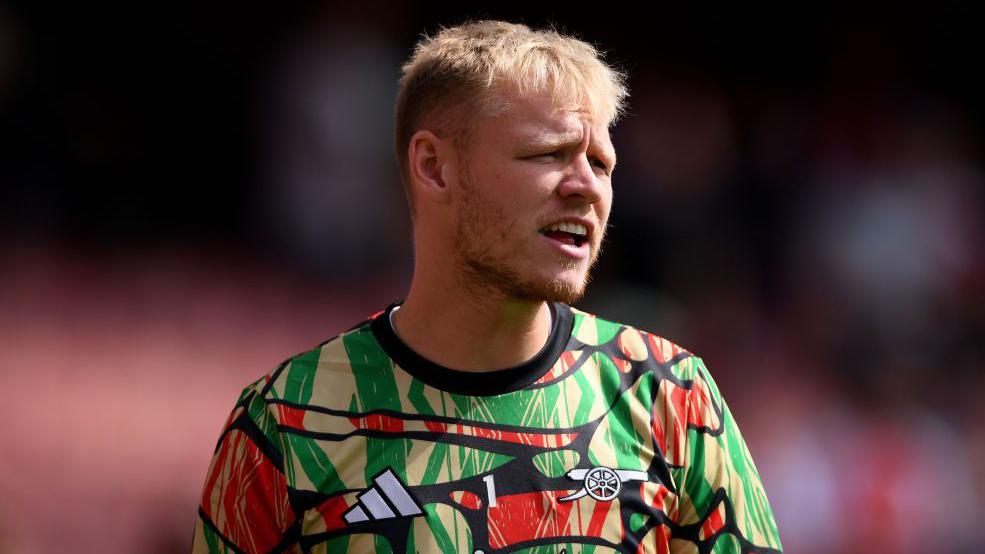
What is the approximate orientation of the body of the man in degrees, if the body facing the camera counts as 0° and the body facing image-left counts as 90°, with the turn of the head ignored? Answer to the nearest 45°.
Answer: approximately 0°
